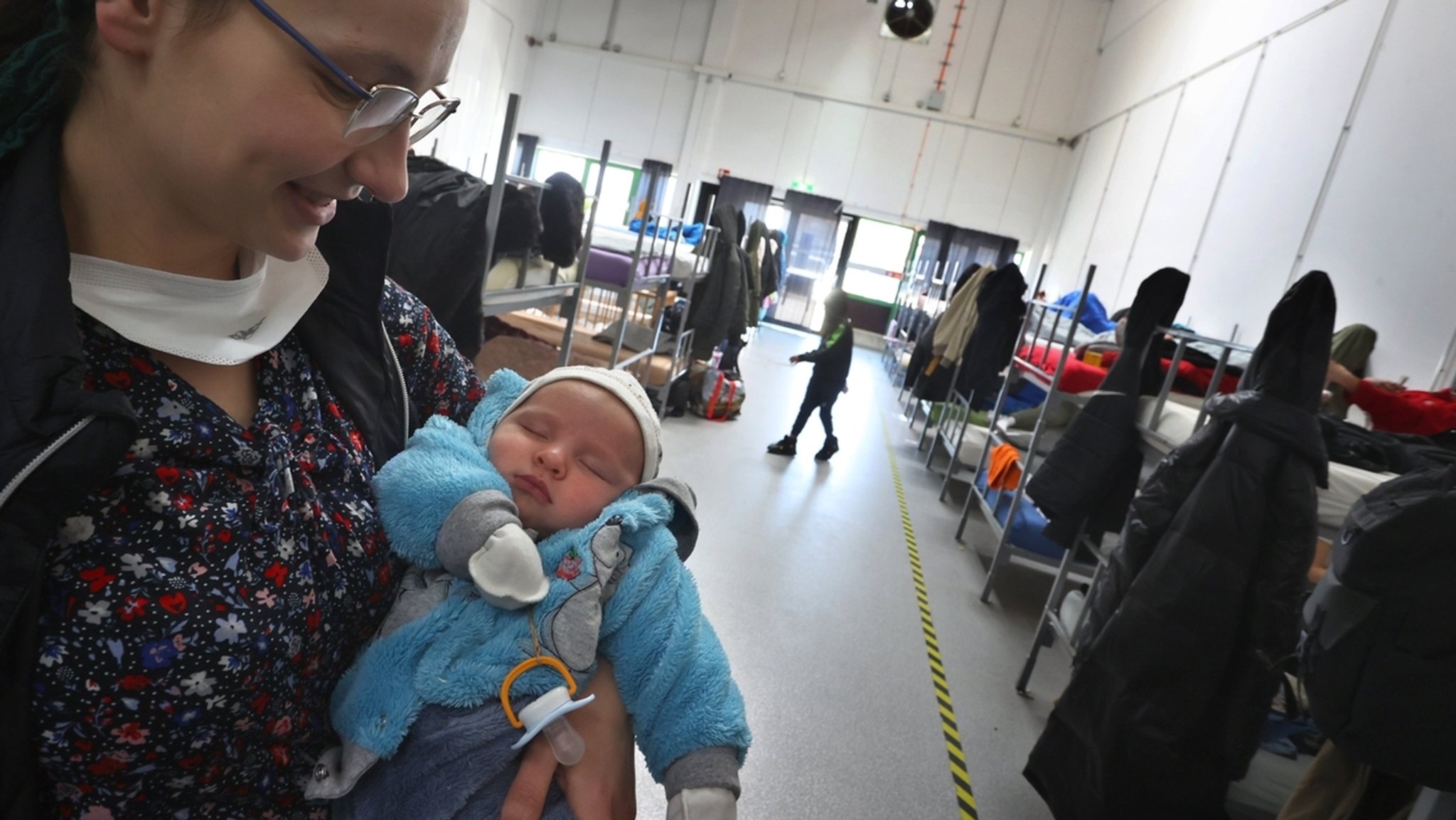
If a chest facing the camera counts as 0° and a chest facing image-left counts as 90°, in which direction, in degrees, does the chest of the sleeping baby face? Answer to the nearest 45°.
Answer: approximately 0°

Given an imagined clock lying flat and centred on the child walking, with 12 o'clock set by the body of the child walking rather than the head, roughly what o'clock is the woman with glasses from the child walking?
The woman with glasses is roughly at 9 o'clock from the child walking.

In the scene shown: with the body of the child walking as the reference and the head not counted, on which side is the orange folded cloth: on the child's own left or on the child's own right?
on the child's own left

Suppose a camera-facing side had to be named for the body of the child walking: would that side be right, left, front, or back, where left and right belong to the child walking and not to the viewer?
left

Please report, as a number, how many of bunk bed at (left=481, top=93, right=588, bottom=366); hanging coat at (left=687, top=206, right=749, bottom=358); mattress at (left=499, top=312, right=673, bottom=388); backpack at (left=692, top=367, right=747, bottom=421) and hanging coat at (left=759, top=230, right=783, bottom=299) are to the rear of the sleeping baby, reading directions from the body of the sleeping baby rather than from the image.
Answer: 5

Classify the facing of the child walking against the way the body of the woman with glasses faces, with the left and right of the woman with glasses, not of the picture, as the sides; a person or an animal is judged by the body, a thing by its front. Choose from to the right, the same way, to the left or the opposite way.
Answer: to the right

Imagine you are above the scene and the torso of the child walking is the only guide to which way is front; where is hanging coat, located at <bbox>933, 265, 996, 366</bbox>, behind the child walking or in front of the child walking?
behind

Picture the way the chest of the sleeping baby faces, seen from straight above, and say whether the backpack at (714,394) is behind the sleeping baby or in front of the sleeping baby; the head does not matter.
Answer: behind

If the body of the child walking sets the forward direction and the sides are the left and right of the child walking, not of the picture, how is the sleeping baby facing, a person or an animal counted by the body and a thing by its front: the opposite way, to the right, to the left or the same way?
to the left

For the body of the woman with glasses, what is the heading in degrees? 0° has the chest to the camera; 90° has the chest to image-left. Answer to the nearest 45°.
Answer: approximately 315°

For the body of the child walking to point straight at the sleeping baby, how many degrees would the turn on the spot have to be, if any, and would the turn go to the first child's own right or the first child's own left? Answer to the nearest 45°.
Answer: approximately 90° to the first child's own left

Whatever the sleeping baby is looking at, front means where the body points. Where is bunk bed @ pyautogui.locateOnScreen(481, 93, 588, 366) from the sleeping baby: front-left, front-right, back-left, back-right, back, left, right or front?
back
